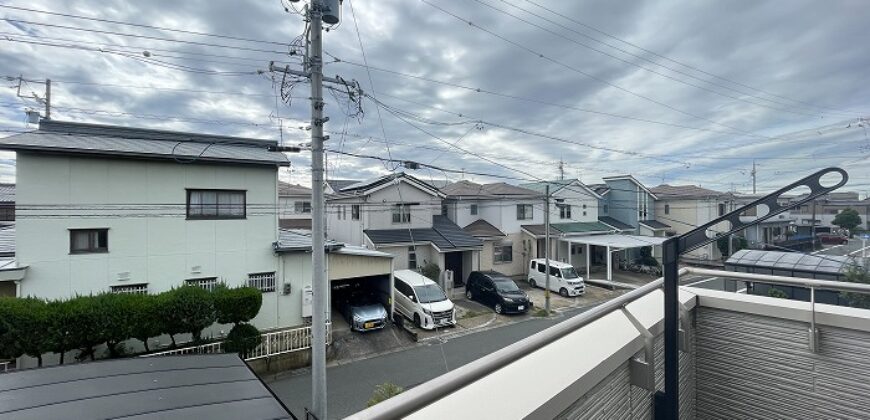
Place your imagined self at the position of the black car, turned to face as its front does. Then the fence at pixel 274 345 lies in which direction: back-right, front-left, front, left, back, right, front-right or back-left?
right

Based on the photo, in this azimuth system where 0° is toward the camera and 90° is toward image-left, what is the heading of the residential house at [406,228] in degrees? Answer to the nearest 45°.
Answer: approximately 315°

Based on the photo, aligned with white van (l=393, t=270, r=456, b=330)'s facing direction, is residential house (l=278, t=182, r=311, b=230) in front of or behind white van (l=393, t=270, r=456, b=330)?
behind

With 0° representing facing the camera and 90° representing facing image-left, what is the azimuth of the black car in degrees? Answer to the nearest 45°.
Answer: approximately 315°

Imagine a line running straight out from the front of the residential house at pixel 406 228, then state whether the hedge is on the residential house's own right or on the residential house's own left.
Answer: on the residential house's own right

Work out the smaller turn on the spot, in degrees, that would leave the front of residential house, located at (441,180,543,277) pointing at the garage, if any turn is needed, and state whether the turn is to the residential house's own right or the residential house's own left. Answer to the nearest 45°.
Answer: approximately 45° to the residential house's own right

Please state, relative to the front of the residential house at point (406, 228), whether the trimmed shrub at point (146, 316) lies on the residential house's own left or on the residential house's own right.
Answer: on the residential house's own right

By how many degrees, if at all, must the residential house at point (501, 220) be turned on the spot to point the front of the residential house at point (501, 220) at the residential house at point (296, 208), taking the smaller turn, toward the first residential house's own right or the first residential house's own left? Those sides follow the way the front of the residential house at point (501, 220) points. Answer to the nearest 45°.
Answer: approximately 90° to the first residential house's own right

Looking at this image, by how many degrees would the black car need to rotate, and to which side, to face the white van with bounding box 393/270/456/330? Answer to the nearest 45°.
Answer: approximately 90° to its right

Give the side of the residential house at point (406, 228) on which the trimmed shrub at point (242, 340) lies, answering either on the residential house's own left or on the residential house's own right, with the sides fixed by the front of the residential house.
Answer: on the residential house's own right

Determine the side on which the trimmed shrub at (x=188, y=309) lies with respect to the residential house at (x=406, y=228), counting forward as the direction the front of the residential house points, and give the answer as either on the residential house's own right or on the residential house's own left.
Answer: on the residential house's own right

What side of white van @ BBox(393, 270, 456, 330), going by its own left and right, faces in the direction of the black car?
left
